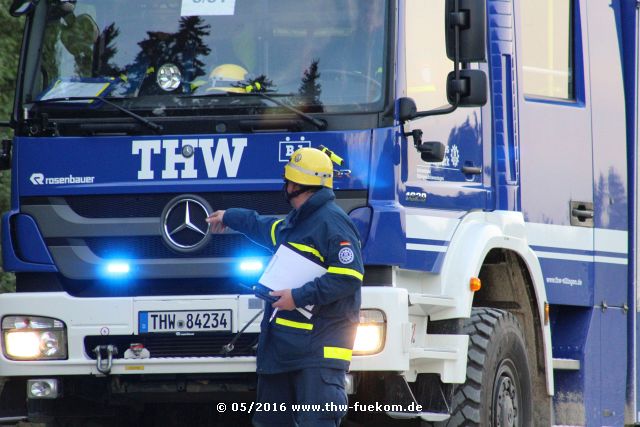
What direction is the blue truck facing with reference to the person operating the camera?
facing the viewer and to the left of the viewer

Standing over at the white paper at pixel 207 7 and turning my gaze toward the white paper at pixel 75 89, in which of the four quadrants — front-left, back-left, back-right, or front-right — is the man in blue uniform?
back-left
